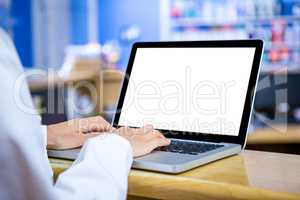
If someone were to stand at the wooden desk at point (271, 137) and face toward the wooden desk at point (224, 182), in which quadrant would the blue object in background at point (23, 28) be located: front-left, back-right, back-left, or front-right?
back-right

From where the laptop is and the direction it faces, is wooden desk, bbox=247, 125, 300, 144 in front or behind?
behind

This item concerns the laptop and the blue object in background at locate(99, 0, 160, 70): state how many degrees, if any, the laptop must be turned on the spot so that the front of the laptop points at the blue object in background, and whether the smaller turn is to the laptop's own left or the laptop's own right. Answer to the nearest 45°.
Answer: approximately 135° to the laptop's own right

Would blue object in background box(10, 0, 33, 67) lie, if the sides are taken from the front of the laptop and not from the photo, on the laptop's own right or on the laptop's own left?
on the laptop's own right

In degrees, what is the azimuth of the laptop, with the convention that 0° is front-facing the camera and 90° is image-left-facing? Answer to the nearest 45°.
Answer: approximately 45°

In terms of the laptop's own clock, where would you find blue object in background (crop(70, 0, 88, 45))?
The blue object in background is roughly at 4 o'clock from the laptop.

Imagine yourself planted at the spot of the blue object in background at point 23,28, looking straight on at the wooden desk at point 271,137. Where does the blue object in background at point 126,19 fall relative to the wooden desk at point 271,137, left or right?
left
